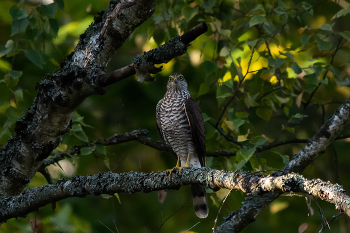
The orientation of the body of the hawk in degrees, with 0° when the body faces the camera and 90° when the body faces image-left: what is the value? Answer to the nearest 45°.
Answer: approximately 45°
